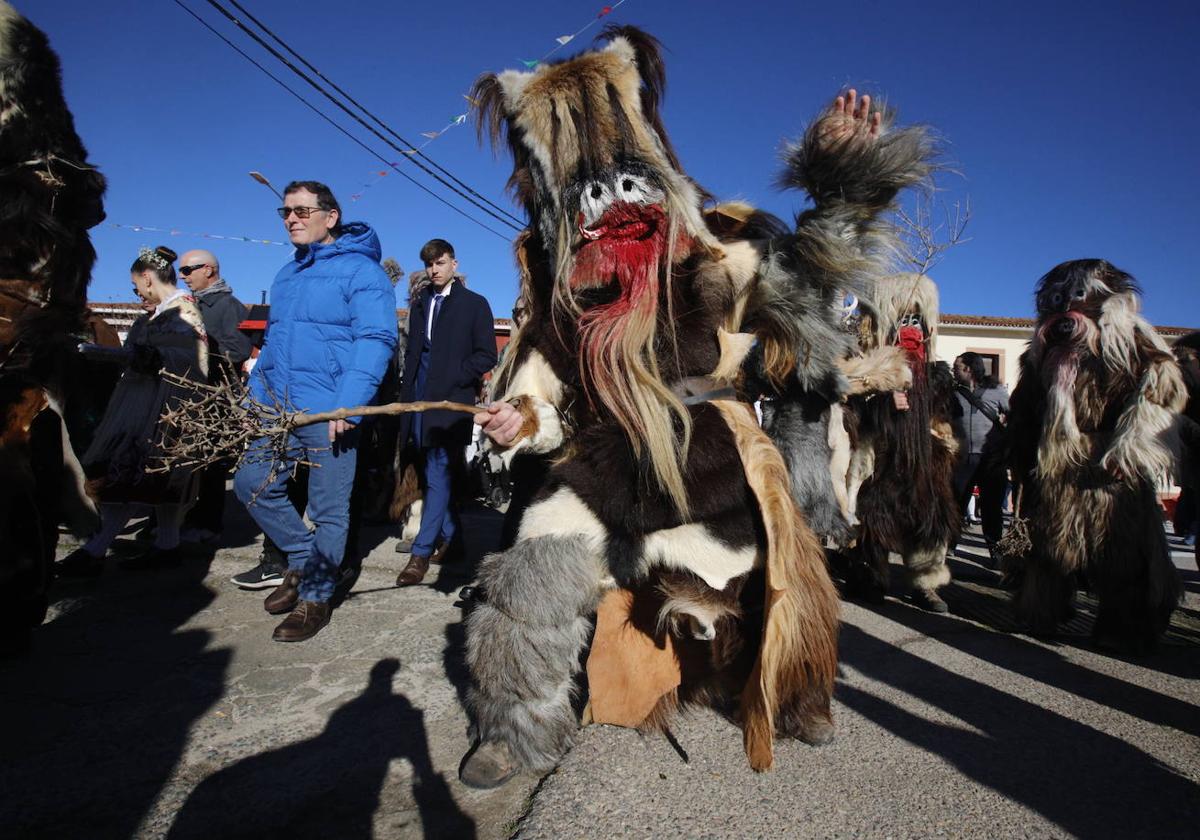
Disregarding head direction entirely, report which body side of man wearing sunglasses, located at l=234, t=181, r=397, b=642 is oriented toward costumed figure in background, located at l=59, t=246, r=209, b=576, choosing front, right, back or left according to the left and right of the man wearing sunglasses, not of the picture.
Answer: right

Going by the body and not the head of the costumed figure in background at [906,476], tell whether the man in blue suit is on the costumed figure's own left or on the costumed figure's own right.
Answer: on the costumed figure's own right

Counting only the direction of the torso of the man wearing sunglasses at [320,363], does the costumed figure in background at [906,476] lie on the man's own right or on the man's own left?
on the man's own left

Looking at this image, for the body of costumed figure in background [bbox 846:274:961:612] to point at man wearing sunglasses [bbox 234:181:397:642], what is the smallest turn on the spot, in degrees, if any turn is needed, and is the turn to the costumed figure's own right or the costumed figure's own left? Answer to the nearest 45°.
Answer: approximately 45° to the costumed figure's own right

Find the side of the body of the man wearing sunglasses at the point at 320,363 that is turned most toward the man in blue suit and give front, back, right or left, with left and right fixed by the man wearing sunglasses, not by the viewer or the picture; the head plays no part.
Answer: back

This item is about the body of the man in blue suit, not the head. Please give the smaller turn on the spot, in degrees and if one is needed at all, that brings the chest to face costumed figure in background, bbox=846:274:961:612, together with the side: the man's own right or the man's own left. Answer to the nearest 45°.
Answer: approximately 135° to the man's own left

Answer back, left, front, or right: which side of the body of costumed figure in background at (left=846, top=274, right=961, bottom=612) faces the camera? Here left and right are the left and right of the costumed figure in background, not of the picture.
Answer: front

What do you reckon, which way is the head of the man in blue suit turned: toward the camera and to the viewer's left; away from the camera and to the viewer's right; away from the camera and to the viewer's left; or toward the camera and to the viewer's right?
toward the camera and to the viewer's left

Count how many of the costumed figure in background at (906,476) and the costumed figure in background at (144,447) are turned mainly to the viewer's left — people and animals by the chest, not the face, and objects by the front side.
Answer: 1

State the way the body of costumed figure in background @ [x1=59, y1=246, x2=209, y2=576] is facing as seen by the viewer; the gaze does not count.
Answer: to the viewer's left

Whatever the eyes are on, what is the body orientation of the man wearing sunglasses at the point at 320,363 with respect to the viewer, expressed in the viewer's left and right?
facing the viewer and to the left of the viewer
